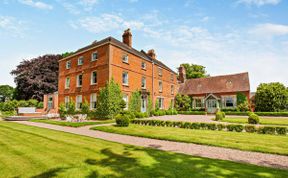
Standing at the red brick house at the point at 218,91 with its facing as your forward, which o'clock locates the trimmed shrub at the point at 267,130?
The trimmed shrub is roughly at 12 o'clock from the red brick house.

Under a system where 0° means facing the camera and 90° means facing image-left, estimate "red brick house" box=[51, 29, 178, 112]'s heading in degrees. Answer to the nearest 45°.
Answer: approximately 315°

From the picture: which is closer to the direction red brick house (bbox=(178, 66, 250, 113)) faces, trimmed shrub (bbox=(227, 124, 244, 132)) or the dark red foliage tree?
the trimmed shrub

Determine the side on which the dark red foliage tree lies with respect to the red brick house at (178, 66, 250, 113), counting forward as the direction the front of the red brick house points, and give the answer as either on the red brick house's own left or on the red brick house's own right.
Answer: on the red brick house's own right

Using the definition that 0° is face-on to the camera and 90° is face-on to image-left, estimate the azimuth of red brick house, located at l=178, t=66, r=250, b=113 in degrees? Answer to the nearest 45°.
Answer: approximately 0°

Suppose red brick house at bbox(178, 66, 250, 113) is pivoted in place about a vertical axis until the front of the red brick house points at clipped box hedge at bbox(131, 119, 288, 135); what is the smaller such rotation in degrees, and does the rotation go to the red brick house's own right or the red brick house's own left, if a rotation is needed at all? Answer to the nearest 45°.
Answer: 0° — it already faces it

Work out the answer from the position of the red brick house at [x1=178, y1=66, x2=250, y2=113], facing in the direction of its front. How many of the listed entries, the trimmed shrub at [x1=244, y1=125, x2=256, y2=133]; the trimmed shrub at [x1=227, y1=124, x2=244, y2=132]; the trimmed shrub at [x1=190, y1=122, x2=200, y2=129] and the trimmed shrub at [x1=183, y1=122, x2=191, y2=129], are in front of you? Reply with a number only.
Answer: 4

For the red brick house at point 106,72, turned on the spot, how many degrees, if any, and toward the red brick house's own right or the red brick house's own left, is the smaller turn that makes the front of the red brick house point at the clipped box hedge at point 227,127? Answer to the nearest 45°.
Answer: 0° — it already faces it

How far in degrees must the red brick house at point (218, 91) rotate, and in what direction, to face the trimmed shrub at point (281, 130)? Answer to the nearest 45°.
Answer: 0° — it already faces it

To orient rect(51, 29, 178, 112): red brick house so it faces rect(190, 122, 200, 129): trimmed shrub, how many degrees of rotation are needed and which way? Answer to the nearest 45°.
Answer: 0° — it already faces it

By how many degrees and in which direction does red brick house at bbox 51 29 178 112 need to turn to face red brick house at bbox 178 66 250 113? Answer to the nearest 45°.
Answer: approximately 90° to its left

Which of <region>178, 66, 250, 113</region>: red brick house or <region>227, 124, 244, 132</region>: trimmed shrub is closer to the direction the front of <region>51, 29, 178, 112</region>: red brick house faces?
the trimmed shrub
